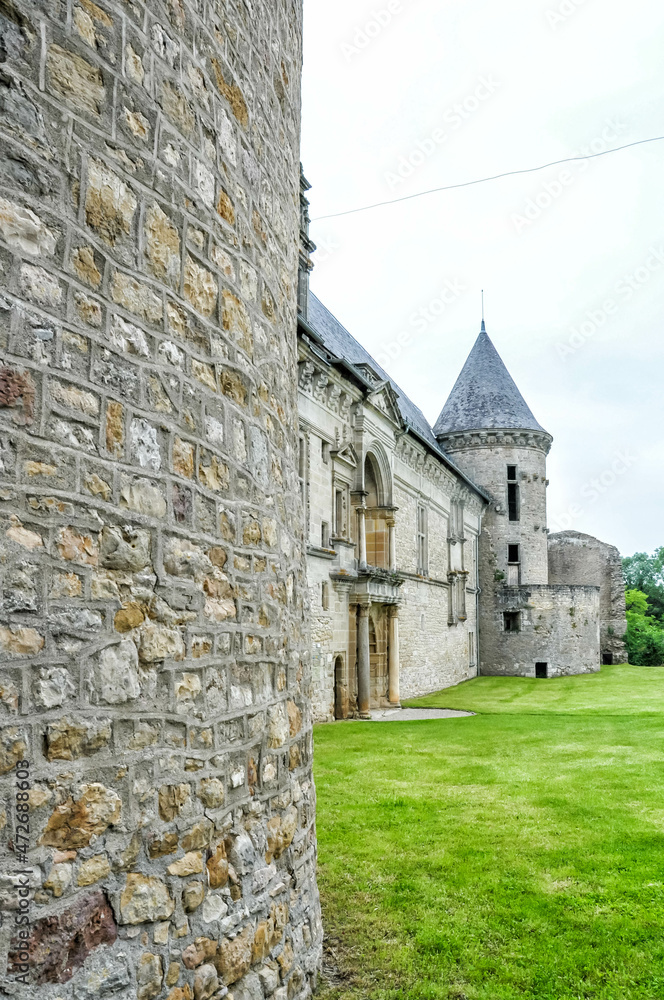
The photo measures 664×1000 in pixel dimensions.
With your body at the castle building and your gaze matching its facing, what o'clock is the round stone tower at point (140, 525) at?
The round stone tower is roughly at 3 o'clock from the castle building.

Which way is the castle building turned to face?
to the viewer's right
